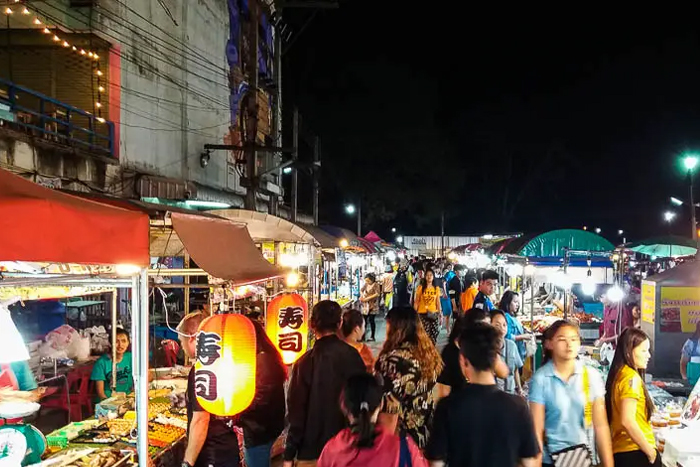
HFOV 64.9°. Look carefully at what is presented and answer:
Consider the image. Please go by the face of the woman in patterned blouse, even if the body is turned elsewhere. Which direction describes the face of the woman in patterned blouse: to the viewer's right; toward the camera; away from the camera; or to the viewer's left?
away from the camera

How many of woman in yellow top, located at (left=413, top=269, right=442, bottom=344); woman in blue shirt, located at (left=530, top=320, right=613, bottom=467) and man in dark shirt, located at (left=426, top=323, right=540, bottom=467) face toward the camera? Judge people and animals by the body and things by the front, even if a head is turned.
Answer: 2

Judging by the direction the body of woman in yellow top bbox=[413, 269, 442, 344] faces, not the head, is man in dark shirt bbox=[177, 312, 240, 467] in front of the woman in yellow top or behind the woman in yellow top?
in front

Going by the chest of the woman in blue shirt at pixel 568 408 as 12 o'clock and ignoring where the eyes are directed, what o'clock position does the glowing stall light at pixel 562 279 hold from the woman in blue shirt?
The glowing stall light is roughly at 6 o'clock from the woman in blue shirt.

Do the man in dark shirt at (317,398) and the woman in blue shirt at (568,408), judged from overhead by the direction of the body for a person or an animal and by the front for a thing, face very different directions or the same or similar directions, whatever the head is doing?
very different directions

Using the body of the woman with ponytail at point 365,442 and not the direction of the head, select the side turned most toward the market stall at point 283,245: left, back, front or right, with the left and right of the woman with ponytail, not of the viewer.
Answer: front

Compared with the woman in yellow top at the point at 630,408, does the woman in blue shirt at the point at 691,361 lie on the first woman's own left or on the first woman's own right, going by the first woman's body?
on the first woman's own left

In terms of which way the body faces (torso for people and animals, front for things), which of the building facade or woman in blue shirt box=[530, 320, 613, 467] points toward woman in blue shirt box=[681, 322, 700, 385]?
the building facade

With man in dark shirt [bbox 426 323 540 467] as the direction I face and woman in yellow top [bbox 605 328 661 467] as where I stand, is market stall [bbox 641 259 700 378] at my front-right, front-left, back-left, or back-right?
back-right

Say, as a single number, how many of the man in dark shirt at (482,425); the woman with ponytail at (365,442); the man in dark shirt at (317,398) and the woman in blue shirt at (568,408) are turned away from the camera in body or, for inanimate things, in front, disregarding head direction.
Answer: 3

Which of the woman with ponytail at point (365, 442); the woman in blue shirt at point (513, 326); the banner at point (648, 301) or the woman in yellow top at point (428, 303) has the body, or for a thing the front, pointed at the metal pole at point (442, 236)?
the woman with ponytail

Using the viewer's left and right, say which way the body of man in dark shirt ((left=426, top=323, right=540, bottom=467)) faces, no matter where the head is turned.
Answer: facing away from the viewer

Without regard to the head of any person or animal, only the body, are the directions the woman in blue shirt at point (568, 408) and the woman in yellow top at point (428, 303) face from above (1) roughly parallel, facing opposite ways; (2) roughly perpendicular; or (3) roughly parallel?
roughly parallel

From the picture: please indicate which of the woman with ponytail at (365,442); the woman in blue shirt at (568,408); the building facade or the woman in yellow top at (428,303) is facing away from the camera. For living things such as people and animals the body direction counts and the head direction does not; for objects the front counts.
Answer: the woman with ponytail

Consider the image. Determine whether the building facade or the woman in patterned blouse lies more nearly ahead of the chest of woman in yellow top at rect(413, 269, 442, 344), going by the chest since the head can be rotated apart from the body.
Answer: the woman in patterned blouse

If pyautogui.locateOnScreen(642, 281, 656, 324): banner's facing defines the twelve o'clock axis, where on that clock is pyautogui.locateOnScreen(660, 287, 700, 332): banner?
pyautogui.locateOnScreen(660, 287, 700, 332): banner is roughly at 8 o'clock from pyautogui.locateOnScreen(642, 281, 656, 324): banner.
